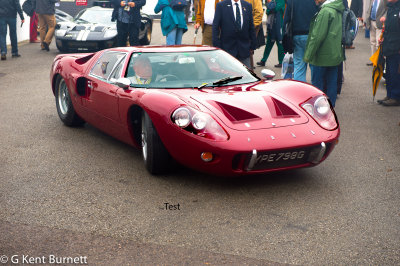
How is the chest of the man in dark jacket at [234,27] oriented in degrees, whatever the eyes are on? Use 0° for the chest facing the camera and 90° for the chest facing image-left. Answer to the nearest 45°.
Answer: approximately 0°

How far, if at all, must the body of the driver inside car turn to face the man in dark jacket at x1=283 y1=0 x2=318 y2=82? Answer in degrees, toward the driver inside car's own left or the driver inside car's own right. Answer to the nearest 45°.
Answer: approximately 90° to the driver inside car's own left

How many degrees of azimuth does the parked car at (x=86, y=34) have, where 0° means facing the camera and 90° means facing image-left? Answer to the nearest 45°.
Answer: approximately 45°

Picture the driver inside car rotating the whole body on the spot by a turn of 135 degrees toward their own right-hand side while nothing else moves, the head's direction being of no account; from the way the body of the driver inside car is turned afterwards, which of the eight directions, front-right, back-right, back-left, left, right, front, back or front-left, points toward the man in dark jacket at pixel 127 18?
right

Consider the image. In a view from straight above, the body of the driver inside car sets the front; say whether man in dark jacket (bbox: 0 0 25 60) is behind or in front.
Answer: behind

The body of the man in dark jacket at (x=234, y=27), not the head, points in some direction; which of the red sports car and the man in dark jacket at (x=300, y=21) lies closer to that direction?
the red sports car

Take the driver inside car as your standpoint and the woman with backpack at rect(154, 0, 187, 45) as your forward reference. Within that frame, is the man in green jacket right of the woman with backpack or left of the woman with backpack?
right

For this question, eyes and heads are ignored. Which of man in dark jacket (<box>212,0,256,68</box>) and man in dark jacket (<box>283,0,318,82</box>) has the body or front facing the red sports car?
man in dark jacket (<box>212,0,256,68</box>)

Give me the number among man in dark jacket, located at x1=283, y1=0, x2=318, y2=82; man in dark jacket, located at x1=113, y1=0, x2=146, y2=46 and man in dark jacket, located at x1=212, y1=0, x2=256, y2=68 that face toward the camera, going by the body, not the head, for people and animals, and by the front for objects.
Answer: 2
